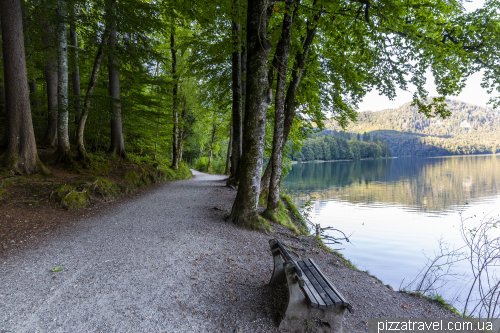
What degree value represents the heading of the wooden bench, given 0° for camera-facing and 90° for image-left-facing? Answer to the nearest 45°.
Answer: approximately 270°
